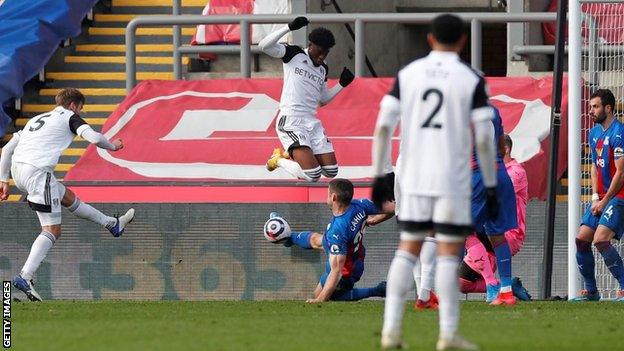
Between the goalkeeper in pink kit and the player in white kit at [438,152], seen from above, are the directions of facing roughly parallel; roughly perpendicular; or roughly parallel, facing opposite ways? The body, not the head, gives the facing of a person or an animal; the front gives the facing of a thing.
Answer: roughly perpendicular

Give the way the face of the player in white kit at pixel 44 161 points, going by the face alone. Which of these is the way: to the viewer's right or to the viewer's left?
to the viewer's right

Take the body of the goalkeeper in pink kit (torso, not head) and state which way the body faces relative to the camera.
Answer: to the viewer's left

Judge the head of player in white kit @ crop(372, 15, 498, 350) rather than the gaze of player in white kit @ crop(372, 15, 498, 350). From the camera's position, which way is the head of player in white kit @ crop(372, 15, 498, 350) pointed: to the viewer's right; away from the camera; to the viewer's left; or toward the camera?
away from the camera

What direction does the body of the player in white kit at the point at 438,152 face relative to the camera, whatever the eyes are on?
away from the camera

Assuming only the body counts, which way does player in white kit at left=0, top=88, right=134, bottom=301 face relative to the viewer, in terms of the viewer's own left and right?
facing away from the viewer and to the right of the viewer

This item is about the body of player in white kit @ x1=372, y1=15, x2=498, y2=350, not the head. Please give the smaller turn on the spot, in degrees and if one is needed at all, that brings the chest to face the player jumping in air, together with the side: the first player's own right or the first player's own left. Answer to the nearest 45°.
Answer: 0° — they already face them

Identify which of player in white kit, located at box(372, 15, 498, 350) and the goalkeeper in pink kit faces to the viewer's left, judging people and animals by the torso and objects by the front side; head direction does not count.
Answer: the goalkeeper in pink kit
